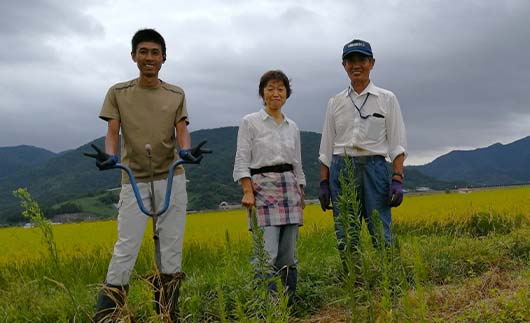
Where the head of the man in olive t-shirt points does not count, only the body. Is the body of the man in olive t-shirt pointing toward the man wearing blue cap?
no

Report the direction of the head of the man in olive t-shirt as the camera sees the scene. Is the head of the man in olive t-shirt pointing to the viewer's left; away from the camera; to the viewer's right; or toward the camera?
toward the camera

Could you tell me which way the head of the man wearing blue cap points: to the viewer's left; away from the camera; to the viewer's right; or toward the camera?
toward the camera

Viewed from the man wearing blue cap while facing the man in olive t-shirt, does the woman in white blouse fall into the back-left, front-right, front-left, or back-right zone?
front-right

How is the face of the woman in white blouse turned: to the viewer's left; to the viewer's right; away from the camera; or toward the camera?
toward the camera

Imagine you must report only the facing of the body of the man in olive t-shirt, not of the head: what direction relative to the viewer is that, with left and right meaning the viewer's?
facing the viewer

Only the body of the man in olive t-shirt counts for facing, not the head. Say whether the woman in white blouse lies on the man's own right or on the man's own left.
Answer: on the man's own left

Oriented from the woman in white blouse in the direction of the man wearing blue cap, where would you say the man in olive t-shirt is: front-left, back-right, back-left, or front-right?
back-right
